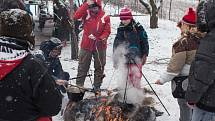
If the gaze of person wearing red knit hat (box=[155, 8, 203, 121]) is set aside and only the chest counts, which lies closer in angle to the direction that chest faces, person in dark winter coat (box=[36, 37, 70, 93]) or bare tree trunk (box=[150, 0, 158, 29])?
the person in dark winter coat

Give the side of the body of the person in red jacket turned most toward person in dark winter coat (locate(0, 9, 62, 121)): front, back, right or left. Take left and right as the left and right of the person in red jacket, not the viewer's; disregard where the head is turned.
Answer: front

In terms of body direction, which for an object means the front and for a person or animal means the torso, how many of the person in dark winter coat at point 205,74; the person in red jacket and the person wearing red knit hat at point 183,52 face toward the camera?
1

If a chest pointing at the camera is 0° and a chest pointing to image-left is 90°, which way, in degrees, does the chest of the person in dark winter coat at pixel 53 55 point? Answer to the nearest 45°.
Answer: approximately 315°

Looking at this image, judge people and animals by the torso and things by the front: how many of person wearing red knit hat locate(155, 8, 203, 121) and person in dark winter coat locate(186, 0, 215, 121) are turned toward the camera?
0

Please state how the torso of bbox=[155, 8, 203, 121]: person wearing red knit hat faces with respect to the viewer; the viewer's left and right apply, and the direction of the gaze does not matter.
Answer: facing to the left of the viewer

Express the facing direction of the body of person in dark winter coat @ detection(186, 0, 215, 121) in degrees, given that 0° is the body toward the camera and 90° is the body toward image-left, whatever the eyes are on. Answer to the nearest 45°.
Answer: approximately 135°

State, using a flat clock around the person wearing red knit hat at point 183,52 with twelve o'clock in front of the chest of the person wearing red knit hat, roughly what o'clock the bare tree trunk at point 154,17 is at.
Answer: The bare tree trunk is roughly at 3 o'clock from the person wearing red knit hat.

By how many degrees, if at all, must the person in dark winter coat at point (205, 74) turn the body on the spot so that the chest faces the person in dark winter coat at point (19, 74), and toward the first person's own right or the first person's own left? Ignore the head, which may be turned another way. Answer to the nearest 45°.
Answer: approximately 90° to the first person's own left

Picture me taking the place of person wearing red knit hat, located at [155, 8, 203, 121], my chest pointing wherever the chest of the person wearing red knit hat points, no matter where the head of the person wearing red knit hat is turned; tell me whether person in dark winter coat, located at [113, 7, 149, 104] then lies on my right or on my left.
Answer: on my right

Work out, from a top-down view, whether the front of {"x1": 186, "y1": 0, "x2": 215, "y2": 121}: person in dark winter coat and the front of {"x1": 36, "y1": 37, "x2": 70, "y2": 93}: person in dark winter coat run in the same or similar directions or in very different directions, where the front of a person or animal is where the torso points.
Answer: very different directions

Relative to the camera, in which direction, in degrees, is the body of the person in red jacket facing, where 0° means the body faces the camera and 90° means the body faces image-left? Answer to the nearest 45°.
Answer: approximately 0°

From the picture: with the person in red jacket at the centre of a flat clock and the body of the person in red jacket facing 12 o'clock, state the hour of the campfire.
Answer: The campfire is roughly at 12 o'clock from the person in red jacket.
